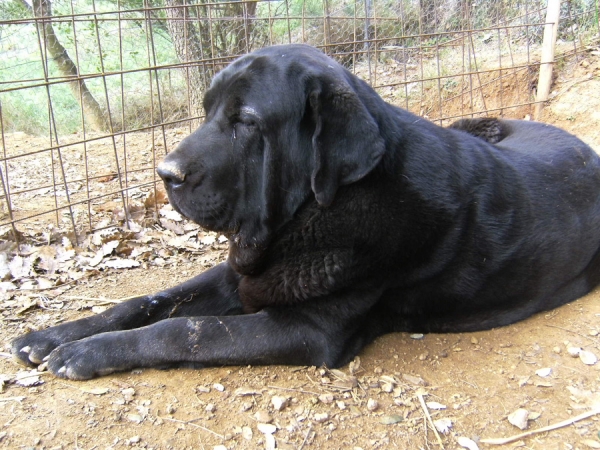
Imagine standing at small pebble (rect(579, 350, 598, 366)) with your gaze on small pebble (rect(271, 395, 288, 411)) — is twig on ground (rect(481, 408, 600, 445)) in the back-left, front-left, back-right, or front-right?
front-left

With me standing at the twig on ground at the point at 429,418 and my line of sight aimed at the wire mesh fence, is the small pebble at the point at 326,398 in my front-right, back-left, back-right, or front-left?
front-left

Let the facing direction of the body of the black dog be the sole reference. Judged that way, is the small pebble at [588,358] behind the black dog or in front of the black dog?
behind

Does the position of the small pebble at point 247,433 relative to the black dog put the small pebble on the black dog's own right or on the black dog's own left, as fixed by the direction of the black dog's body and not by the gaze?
on the black dog's own left

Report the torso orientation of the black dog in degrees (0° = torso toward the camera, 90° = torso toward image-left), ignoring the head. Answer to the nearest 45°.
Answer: approximately 90°

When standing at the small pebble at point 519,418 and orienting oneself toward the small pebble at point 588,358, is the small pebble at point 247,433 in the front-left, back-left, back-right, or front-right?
back-left

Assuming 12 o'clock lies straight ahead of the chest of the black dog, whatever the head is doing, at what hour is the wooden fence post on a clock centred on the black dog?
The wooden fence post is roughly at 4 o'clock from the black dog.

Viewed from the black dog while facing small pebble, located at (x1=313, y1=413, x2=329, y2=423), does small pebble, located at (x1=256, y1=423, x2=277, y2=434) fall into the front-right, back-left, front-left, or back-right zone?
front-right
